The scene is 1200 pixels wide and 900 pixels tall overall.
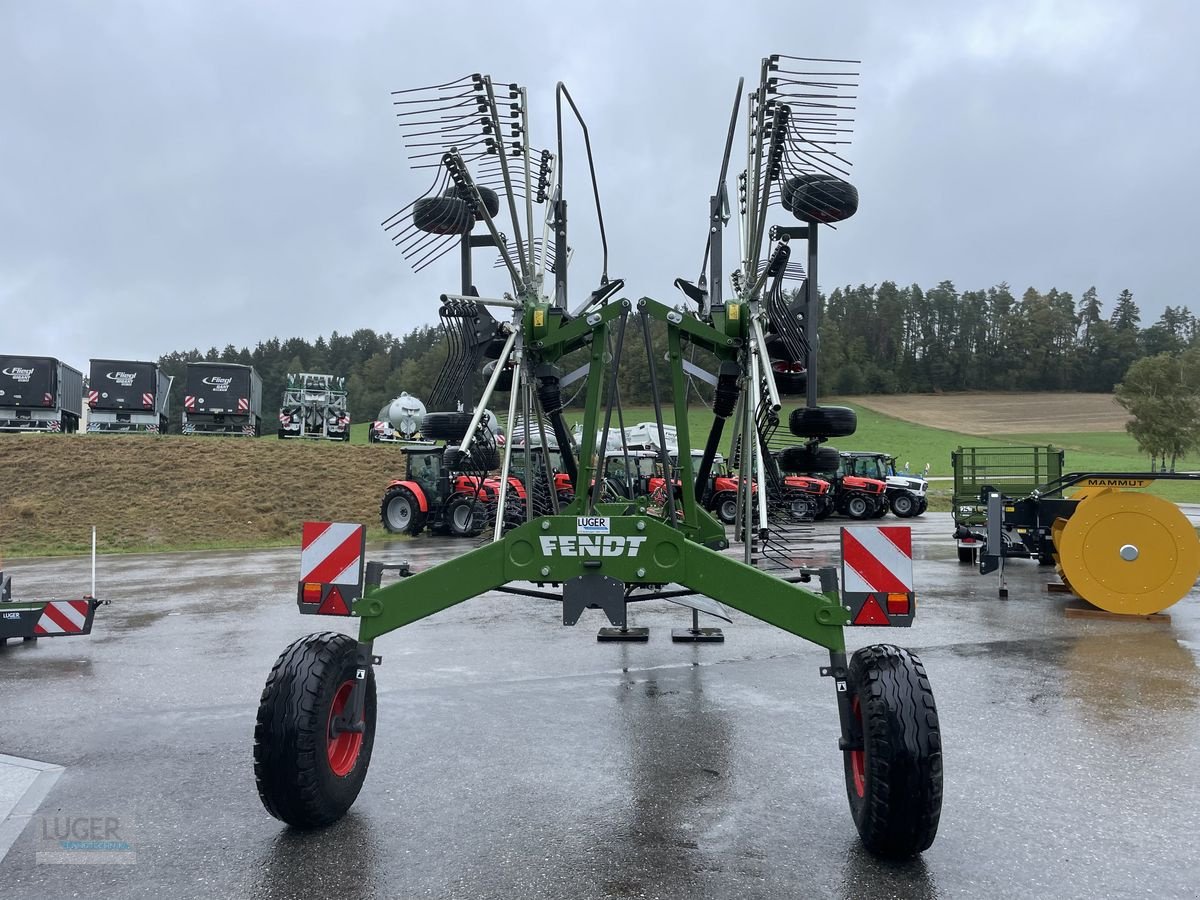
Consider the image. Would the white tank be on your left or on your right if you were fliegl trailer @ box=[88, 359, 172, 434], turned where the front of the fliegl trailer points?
on your right

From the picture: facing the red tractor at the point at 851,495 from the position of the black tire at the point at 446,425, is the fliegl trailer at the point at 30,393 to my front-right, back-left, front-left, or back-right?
front-left

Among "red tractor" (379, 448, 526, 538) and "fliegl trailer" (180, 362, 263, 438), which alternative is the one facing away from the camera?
the fliegl trailer

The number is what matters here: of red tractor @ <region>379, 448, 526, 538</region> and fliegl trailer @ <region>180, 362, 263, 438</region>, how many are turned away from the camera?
1

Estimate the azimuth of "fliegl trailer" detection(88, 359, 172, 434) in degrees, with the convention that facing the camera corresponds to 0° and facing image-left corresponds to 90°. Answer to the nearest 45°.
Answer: approximately 180°

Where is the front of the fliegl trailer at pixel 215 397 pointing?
away from the camera

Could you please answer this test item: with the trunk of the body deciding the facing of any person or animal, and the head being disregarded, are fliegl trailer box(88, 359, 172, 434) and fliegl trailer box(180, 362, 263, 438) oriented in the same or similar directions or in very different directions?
same or similar directions

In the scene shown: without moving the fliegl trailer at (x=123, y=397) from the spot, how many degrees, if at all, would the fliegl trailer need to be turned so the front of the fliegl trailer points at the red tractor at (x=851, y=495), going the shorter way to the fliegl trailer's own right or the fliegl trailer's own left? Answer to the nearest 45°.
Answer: approximately 135° to the fliegl trailer's own right

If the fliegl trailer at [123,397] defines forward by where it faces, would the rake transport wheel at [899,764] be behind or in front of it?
behind

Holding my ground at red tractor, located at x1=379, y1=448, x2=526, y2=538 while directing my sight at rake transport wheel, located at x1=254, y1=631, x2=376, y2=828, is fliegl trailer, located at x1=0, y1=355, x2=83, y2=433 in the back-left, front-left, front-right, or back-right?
back-right

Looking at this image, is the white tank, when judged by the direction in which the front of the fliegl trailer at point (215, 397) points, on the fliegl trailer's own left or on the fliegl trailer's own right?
on the fliegl trailer's own right

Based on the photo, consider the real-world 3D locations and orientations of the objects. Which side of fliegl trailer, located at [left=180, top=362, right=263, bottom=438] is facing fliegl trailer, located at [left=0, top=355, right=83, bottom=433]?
left

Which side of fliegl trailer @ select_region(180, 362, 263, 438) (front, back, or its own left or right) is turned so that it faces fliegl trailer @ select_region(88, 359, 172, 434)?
left
